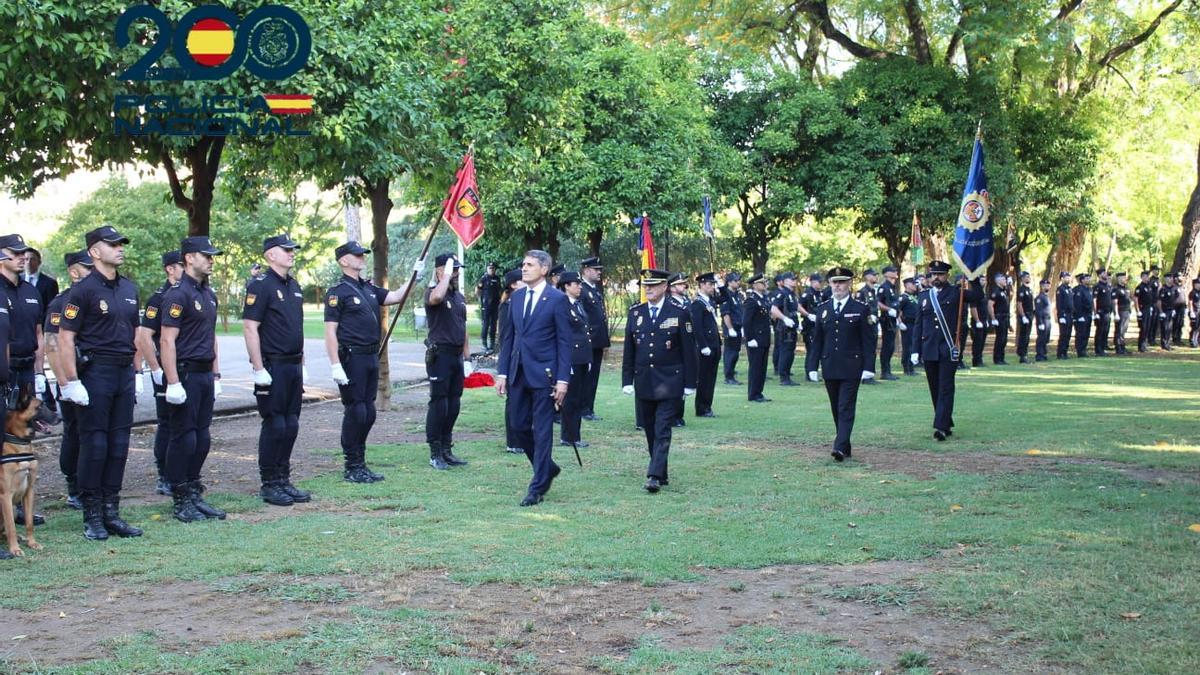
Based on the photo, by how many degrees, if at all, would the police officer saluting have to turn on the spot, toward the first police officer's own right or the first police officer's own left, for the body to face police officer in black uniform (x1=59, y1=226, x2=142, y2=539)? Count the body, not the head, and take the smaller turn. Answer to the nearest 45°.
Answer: approximately 90° to the first police officer's own right

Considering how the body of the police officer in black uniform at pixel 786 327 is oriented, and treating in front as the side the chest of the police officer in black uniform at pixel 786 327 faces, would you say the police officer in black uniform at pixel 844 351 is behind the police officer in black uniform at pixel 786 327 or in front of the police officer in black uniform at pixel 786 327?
in front

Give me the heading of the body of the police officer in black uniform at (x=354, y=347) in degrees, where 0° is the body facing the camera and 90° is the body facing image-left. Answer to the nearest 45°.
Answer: approximately 315°

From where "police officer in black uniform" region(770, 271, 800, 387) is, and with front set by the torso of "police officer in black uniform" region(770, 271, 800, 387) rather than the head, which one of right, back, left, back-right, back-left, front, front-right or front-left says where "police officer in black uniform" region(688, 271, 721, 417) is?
front-right

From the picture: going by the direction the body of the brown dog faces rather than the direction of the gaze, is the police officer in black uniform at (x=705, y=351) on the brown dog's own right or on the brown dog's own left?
on the brown dog's own left

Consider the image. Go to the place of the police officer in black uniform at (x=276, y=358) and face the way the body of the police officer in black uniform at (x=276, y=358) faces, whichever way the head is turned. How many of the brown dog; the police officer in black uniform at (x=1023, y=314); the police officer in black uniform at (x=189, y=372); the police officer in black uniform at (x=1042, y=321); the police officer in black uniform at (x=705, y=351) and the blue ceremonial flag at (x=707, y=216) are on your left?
4

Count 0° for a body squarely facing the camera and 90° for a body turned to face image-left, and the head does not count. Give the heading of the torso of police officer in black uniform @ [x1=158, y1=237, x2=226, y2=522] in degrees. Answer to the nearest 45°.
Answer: approximately 315°
